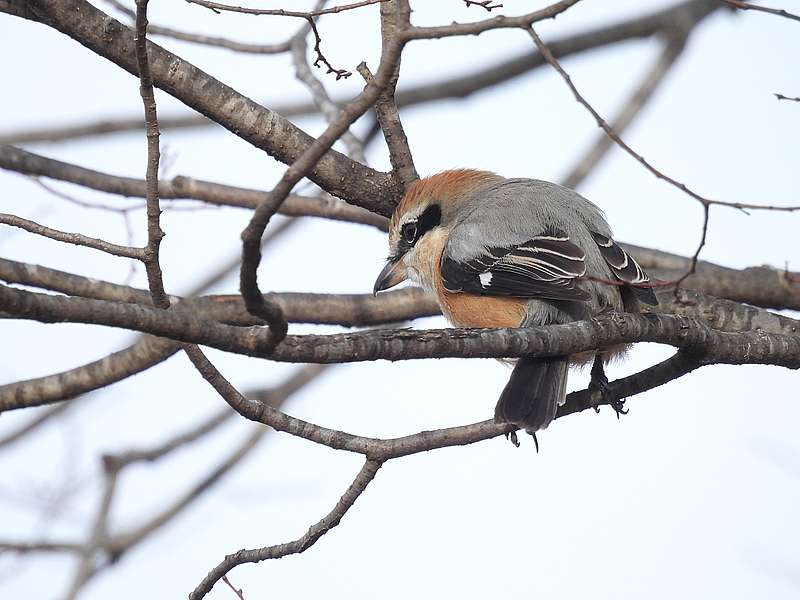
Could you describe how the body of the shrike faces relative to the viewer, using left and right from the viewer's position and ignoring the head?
facing away from the viewer and to the left of the viewer
